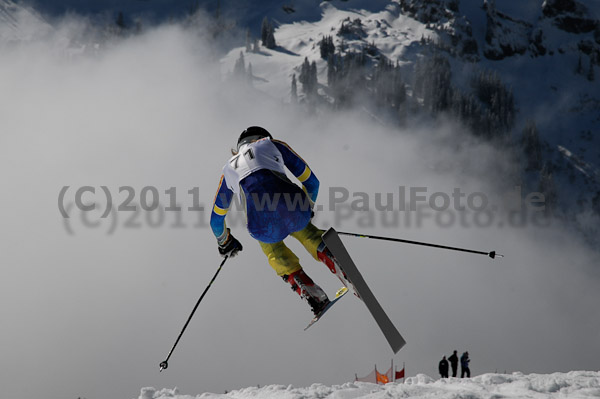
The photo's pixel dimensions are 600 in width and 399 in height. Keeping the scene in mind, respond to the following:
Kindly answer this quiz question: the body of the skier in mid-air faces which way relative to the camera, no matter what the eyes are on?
away from the camera
